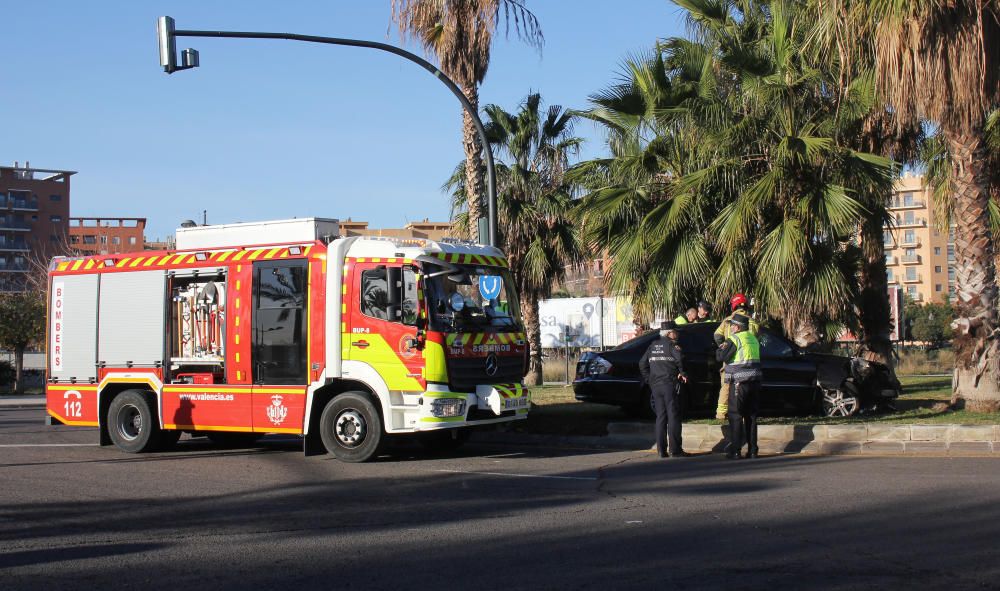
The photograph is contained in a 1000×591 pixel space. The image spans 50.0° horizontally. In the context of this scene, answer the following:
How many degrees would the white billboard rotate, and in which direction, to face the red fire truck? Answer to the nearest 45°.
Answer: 0° — it already faces it

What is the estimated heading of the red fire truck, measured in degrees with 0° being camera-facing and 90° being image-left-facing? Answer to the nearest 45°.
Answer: approximately 315°

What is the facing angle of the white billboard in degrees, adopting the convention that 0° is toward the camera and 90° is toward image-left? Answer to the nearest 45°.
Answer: approximately 0°

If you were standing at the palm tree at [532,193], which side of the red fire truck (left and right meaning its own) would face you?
left

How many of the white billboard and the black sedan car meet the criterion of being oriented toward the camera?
1
